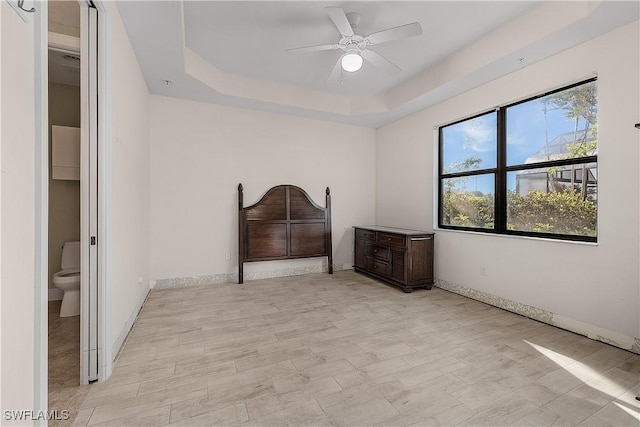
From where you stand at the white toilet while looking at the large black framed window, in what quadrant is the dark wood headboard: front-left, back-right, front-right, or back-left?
front-left

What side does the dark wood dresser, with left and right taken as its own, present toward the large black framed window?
left

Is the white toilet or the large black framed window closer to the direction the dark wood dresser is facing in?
the white toilet

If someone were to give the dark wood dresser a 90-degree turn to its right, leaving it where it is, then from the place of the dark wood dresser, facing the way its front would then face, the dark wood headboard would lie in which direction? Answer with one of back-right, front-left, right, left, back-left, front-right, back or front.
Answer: front-left

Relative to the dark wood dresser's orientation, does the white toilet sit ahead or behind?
ahead

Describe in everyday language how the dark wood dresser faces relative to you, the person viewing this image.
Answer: facing the viewer and to the left of the viewer
